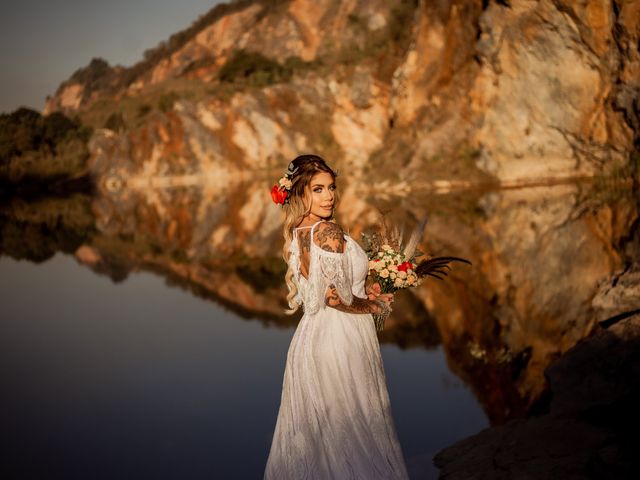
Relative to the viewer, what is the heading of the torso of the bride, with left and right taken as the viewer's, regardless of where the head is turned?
facing away from the viewer and to the right of the viewer
